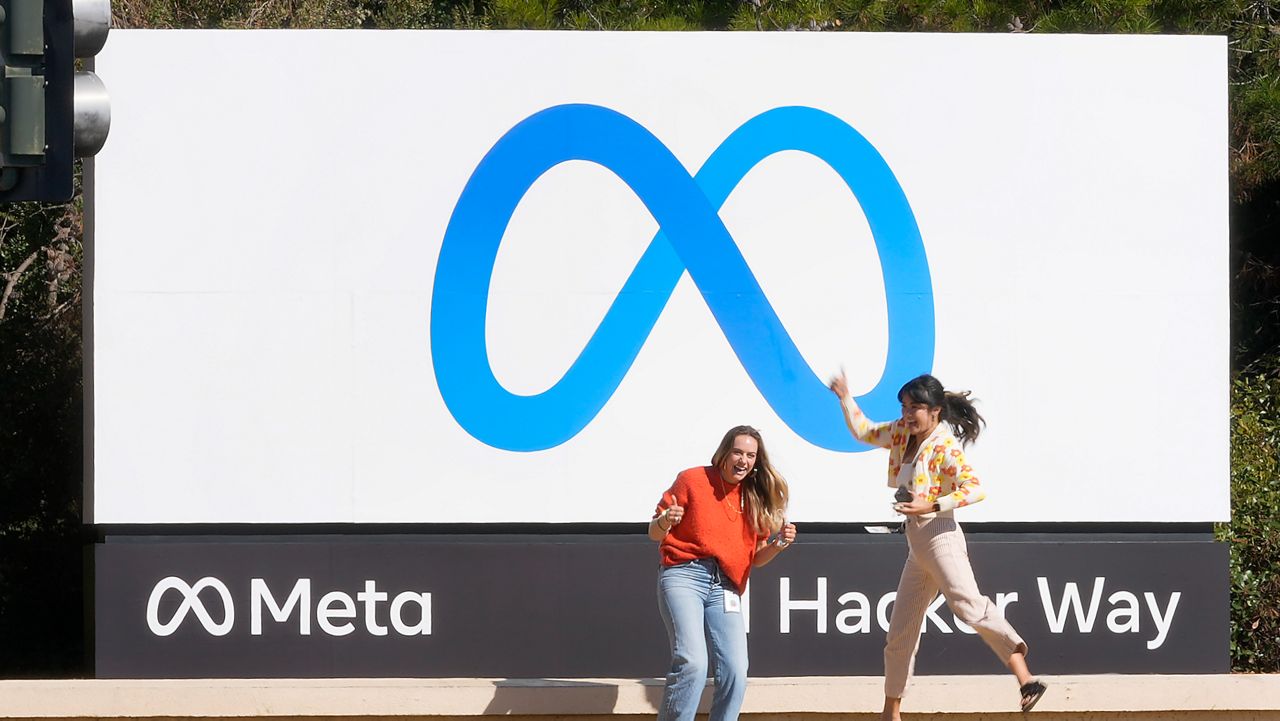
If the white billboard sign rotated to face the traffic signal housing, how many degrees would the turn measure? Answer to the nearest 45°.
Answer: approximately 45° to its right

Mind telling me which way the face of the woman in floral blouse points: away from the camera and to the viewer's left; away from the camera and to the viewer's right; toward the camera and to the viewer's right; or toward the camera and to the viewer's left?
toward the camera and to the viewer's left

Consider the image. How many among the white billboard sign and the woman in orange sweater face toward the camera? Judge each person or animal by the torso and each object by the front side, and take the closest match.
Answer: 2

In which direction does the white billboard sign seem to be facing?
toward the camera

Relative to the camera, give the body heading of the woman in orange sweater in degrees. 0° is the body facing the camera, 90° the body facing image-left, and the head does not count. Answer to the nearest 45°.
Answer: approximately 0°

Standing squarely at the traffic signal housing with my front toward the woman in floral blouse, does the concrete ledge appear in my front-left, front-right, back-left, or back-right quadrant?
front-left
